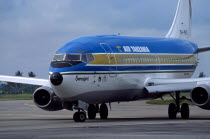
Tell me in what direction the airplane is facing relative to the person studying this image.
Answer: facing the viewer and to the left of the viewer
